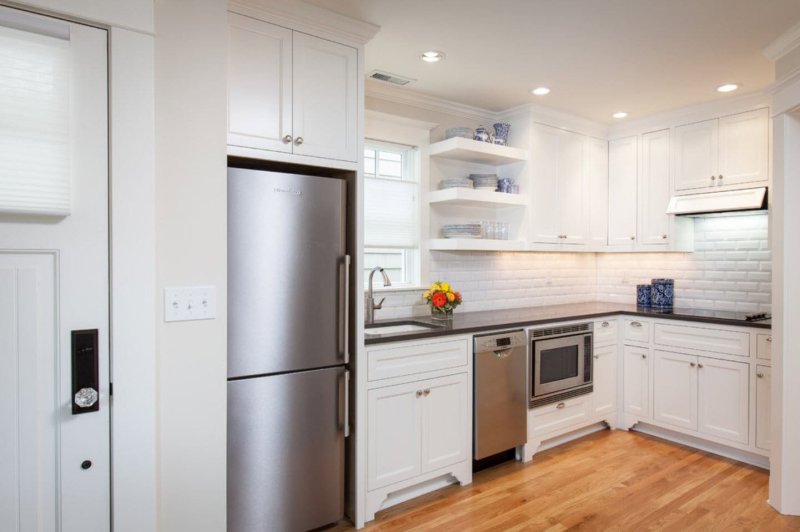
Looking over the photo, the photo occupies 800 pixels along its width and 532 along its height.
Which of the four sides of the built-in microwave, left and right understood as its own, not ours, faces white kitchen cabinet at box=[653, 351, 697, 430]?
left

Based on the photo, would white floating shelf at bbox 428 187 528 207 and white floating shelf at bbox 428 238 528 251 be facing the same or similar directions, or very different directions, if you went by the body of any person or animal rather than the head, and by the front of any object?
same or similar directions

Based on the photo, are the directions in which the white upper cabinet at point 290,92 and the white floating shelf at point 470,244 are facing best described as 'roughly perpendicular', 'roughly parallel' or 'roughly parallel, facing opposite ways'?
roughly parallel

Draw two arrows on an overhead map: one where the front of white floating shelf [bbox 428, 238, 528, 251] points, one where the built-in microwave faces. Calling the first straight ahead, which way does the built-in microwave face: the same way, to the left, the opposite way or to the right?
the same way

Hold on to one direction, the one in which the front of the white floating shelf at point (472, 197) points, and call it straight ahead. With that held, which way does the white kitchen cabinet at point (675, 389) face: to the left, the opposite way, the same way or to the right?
to the right

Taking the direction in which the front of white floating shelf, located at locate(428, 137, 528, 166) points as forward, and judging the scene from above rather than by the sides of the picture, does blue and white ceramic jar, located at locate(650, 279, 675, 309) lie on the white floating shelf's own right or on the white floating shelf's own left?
on the white floating shelf's own left

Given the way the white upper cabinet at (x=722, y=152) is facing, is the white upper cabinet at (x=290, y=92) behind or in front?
in front

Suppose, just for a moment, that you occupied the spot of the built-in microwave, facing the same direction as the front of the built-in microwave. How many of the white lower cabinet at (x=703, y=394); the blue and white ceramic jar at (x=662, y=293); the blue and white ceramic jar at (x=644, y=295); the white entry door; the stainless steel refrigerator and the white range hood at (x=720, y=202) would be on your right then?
2

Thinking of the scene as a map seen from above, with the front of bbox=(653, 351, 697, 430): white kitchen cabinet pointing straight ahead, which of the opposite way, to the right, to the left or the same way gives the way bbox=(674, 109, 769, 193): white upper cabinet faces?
the same way

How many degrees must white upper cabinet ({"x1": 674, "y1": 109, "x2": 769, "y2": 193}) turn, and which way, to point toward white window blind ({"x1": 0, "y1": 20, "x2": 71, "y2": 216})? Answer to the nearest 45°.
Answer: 0° — it already faces it

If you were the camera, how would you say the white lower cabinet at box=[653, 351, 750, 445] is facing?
facing the viewer and to the left of the viewer

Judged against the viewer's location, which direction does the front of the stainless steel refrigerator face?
facing the viewer and to the right of the viewer

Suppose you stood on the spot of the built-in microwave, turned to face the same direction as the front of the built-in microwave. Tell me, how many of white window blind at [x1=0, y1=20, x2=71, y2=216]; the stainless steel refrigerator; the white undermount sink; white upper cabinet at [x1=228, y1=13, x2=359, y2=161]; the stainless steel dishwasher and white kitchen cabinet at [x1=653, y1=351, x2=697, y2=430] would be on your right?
5

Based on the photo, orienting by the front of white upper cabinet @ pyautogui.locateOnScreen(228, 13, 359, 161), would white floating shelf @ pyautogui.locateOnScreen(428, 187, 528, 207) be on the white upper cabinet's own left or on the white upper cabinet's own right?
on the white upper cabinet's own left

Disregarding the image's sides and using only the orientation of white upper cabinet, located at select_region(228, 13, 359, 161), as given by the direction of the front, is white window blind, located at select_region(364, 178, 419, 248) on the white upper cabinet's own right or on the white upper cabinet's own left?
on the white upper cabinet's own left

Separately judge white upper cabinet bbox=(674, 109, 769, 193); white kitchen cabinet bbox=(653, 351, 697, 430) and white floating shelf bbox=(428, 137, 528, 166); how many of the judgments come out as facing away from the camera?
0

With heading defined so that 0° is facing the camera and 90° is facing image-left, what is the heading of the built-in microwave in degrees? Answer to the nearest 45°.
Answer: approximately 315°

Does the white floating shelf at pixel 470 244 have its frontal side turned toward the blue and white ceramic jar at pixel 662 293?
no
